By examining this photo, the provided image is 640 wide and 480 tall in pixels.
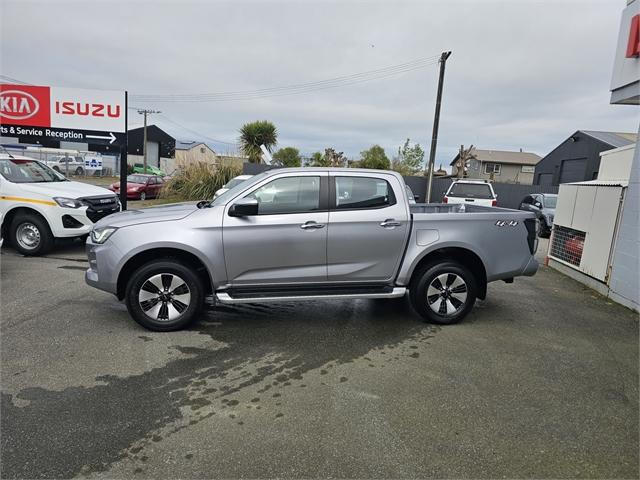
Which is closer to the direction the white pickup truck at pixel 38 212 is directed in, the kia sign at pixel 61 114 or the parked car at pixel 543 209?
the parked car

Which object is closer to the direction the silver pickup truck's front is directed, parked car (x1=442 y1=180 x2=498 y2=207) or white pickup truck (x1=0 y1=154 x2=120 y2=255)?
the white pickup truck

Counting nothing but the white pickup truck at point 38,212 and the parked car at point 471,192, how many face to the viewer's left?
0

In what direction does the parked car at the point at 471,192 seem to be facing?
away from the camera

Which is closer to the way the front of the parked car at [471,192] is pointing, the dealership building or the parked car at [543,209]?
the parked car

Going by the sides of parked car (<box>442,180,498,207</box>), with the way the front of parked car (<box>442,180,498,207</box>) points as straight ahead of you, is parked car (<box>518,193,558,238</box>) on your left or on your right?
on your right

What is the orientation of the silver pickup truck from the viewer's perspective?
to the viewer's left

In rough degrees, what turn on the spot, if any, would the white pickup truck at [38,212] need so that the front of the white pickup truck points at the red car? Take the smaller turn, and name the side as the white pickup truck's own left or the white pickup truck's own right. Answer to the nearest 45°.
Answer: approximately 135° to the white pickup truck's own left

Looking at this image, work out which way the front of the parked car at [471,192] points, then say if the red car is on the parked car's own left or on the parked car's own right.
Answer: on the parked car's own left

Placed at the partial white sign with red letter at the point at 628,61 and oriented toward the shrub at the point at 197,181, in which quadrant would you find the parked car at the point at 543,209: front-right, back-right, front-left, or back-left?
front-right

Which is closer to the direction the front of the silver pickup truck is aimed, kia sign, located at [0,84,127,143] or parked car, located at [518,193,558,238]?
the kia sign

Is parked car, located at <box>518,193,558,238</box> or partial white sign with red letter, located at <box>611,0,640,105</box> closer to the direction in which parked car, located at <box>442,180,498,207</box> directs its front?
the parked car

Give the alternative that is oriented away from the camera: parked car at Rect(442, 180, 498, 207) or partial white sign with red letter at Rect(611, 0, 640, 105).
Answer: the parked car

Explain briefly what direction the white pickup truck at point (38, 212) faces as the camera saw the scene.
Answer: facing the viewer and to the right of the viewer

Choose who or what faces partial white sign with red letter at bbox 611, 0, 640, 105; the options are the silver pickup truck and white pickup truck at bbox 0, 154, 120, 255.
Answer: the white pickup truck

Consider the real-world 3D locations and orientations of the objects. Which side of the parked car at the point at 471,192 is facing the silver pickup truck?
back

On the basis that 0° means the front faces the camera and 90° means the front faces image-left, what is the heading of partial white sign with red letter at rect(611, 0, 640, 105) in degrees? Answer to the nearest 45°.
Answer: approximately 45°

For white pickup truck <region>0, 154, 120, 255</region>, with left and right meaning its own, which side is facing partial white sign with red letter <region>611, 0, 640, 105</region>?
front
